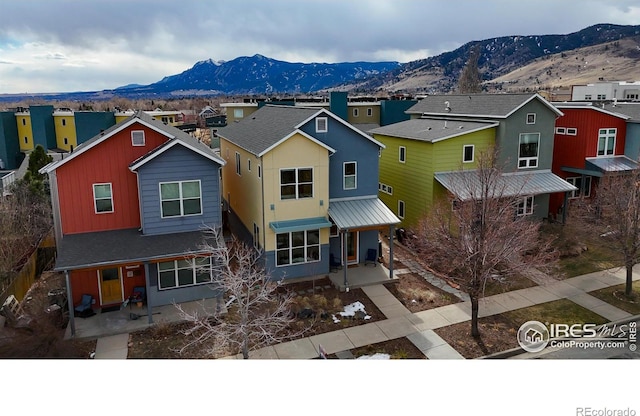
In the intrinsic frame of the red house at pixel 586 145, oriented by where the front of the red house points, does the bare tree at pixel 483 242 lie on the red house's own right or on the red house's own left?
on the red house's own right

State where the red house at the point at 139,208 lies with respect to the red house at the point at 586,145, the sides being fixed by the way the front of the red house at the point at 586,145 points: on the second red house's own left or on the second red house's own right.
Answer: on the second red house's own right

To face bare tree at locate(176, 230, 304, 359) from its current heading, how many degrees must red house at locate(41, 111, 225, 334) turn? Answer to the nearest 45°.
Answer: approximately 45° to its left

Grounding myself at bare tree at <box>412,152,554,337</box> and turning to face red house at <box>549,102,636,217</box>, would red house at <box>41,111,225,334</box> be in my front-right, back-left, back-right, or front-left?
back-left

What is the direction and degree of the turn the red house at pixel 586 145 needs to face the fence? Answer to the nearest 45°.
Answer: approximately 90° to its right

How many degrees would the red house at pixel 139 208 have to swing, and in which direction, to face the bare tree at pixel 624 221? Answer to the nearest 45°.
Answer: approximately 90° to its left

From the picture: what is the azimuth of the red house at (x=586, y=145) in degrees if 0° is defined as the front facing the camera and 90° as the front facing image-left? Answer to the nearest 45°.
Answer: approximately 315°

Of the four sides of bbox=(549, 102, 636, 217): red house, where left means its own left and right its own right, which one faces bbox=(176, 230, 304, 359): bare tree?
right

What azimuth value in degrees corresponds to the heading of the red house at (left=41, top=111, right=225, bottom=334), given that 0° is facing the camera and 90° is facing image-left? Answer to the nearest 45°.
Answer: approximately 0°

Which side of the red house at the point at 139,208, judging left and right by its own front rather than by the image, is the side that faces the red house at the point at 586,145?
left
